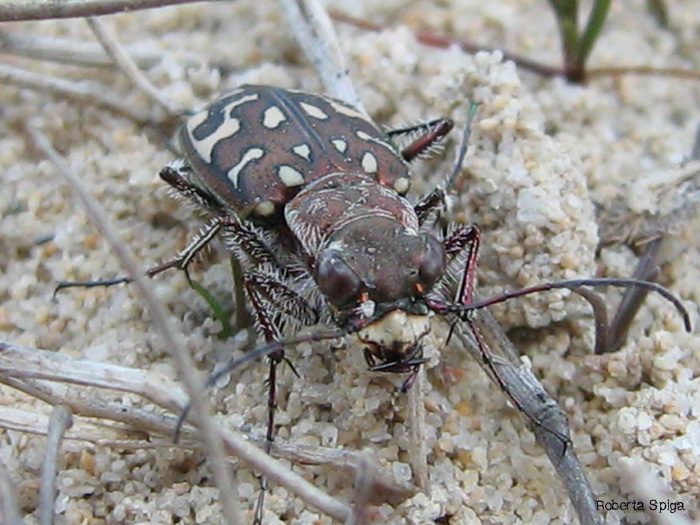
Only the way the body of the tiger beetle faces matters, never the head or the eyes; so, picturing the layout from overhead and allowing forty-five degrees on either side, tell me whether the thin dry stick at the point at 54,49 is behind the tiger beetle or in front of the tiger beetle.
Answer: behind

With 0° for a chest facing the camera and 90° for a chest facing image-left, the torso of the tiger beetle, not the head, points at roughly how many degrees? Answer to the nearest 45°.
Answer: approximately 315°
